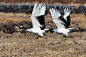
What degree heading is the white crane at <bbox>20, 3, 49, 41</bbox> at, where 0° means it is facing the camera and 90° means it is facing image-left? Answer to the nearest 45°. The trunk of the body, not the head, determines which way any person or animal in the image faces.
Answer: approximately 90°
